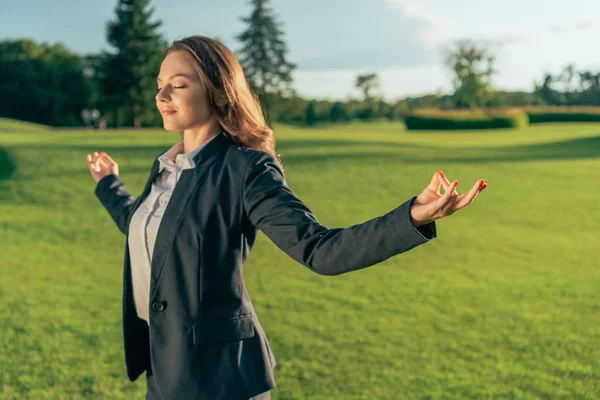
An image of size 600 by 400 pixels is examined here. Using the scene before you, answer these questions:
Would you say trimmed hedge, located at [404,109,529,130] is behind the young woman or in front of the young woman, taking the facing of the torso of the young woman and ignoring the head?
behind

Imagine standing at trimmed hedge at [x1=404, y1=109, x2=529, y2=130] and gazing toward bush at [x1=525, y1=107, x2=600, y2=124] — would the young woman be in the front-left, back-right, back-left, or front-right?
back-right

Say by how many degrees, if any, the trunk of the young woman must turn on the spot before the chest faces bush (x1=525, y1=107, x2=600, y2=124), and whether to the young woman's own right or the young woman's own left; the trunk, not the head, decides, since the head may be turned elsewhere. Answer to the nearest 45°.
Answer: approximately 180°

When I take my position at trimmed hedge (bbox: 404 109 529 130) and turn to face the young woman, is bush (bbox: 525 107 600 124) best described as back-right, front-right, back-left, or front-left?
back-left

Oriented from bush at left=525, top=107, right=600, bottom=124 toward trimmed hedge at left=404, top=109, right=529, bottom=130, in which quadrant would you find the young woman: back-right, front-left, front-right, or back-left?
front-left
